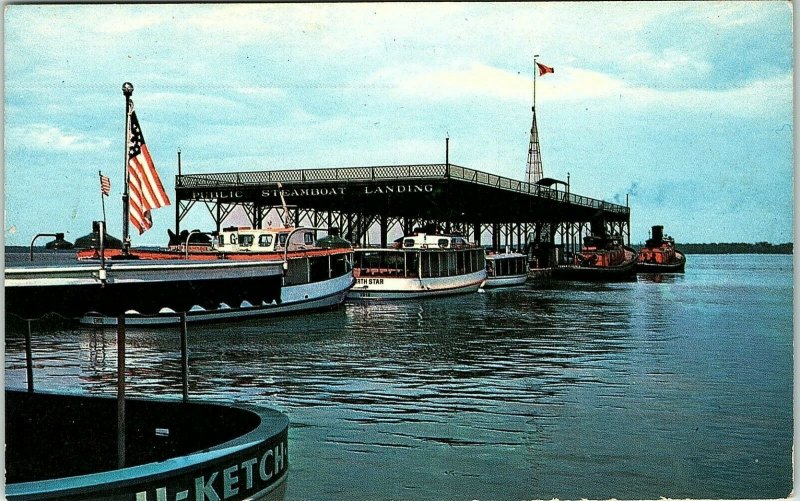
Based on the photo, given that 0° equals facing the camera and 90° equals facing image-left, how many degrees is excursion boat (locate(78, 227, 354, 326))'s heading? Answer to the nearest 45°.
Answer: approximately 270°

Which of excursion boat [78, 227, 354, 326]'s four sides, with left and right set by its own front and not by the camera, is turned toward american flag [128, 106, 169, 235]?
back

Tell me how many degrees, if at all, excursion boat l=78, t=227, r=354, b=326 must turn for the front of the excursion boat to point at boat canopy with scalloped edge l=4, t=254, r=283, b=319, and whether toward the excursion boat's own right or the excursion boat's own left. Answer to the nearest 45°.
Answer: approximately 90° to the excursion boat's own right
